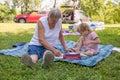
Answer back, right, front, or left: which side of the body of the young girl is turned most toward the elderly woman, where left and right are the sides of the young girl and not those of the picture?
front

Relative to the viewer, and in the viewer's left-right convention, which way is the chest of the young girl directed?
facing the viewer and to the left of the viewer
